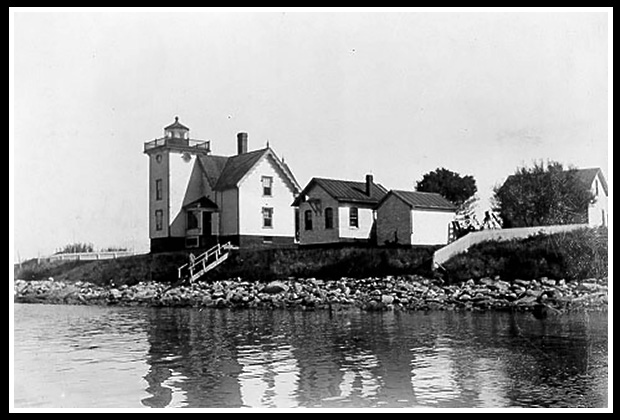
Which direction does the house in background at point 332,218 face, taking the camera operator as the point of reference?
facing the viewer and to the left of the viewer

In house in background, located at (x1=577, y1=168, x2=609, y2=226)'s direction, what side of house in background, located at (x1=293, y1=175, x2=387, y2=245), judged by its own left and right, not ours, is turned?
left

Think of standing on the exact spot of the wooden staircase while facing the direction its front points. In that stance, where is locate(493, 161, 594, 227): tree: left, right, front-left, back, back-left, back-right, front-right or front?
back

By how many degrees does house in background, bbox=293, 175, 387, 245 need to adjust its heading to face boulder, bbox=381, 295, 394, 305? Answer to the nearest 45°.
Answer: approximately 45° to its left

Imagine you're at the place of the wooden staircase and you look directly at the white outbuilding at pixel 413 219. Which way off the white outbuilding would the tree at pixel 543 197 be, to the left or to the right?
right

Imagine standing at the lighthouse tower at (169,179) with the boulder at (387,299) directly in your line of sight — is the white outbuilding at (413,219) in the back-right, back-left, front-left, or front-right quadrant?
front-left

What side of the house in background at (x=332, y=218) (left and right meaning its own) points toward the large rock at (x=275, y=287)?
front

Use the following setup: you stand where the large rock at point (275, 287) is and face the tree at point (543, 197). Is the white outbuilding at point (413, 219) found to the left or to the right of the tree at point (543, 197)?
left

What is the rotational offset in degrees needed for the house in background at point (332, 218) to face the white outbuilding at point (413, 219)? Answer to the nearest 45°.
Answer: approximately 90° to its left

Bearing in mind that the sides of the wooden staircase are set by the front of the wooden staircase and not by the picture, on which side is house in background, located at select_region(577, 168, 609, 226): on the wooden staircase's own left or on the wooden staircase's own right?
on the wooden staircase's own left

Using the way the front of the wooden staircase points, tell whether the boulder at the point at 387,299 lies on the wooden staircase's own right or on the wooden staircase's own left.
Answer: on the wooden staircase's own left

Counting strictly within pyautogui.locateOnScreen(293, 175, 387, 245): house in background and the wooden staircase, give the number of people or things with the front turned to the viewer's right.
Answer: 0

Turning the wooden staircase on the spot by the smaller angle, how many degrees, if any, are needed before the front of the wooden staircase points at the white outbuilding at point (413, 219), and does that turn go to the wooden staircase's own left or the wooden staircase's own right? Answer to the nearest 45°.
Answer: approximately 135° to the wooden staircase's own left

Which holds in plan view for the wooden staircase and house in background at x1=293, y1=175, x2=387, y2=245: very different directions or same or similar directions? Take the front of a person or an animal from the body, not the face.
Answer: same or similar directions
